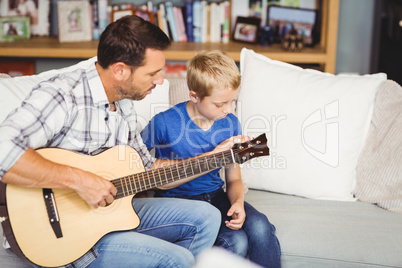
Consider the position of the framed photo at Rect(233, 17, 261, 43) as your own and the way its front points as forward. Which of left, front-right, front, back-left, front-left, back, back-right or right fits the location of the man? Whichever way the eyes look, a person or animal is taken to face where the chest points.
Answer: front

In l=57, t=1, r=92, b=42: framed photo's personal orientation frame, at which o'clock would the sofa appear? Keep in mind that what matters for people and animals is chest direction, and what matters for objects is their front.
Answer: The sofa is roughly at 11 o'clock from the framed photo.

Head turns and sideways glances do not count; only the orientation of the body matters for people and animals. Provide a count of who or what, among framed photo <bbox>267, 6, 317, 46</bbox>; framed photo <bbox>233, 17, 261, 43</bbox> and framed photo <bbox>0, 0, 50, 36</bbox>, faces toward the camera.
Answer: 3

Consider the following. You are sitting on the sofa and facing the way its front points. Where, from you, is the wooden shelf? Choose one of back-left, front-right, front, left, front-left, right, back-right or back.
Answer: back

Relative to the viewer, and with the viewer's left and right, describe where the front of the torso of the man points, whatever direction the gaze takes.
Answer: facing the viewer and to the right of the viewer

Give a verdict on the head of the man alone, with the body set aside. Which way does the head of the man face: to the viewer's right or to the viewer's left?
to the viewer's right

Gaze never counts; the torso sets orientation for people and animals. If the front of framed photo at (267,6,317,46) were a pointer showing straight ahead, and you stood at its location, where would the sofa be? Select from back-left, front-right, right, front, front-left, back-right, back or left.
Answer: front

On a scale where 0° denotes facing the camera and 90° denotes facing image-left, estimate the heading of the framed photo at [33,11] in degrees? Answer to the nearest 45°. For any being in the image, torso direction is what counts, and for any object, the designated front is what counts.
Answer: approximately 0°

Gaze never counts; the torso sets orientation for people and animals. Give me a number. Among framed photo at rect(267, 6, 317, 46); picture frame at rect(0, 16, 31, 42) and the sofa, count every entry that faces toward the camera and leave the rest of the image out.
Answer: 3

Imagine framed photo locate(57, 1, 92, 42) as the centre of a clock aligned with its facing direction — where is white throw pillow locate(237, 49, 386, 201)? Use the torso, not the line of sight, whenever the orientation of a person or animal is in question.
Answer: The white throw pillow is roughly at 11 o'clock from the framed photo.

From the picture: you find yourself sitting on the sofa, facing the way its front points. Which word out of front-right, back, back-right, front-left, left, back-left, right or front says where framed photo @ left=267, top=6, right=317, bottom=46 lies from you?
back

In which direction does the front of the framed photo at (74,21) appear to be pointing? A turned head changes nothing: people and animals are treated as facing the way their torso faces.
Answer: toward the camera

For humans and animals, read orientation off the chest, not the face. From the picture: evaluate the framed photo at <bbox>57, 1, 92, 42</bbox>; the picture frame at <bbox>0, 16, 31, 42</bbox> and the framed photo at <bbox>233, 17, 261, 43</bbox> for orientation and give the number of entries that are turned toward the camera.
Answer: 3

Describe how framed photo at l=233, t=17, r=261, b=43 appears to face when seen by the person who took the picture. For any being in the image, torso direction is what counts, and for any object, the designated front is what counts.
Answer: facing the viewer

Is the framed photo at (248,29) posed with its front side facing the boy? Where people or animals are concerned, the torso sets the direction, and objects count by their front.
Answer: yes
